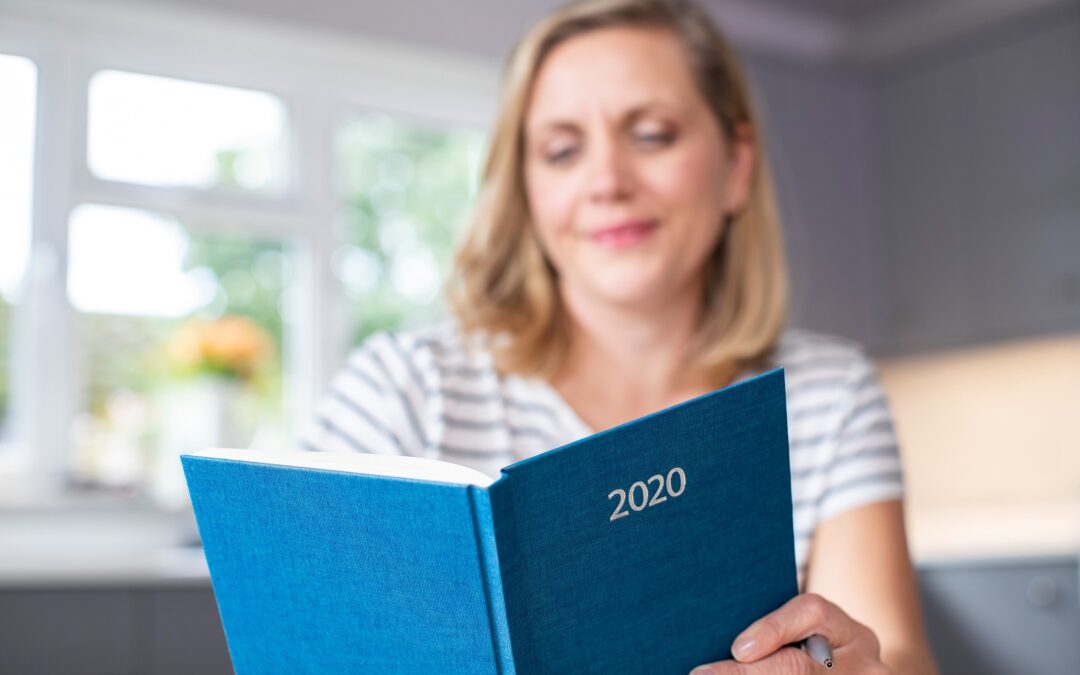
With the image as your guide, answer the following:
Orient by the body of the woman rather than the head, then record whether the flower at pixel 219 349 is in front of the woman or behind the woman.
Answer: behind

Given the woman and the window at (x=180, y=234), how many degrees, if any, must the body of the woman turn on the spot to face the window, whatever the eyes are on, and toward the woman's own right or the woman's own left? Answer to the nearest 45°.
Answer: approximately 135° to the woman's own right

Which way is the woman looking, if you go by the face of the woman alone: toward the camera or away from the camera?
toward the camera

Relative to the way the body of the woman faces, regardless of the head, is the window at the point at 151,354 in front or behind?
behind

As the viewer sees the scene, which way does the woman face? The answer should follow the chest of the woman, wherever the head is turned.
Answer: toward the camera
